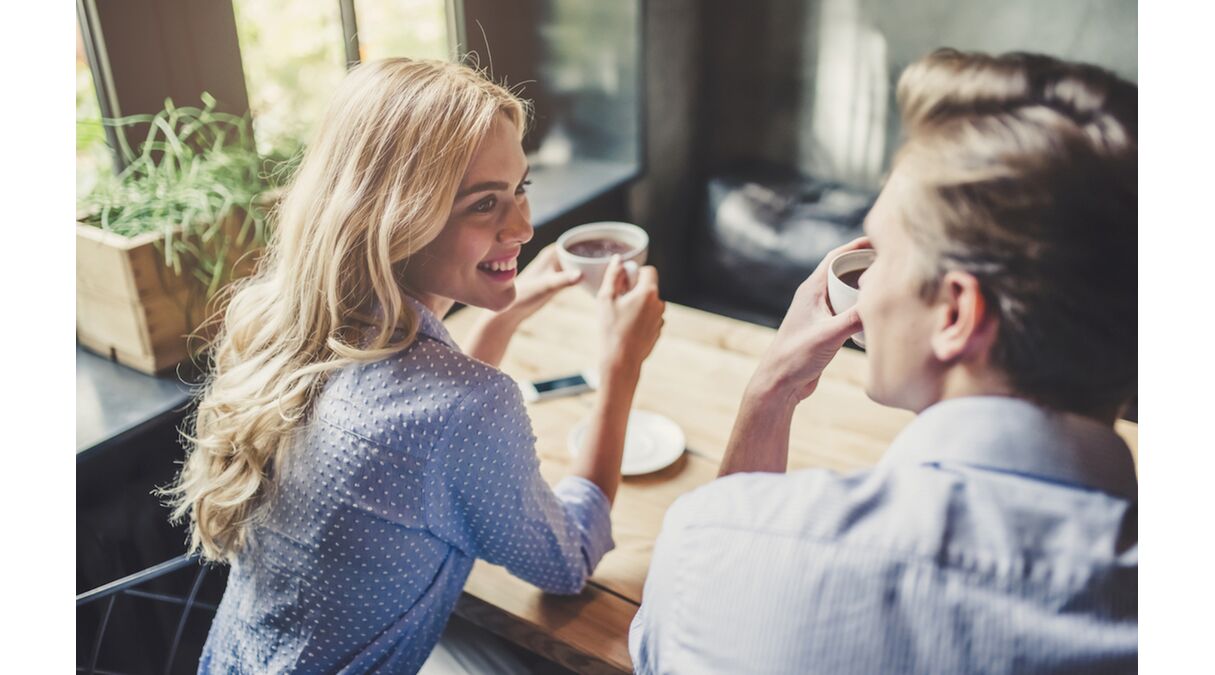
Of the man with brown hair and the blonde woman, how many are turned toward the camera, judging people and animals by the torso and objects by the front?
0

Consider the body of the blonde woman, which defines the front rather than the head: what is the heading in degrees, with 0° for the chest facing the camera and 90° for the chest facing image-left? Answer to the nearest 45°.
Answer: approximately 225°

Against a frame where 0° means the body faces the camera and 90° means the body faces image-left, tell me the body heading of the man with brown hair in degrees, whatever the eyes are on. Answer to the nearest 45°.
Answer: approximately 135°

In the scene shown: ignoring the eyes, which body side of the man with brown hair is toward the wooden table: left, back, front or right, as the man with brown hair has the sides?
front

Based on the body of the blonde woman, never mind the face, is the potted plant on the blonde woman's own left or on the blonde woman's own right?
on the blonde woman's own left

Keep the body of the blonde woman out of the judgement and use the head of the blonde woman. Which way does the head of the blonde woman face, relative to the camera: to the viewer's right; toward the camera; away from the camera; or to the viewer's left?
to the viewer's right

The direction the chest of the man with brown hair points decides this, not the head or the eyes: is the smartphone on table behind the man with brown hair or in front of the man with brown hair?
in front
